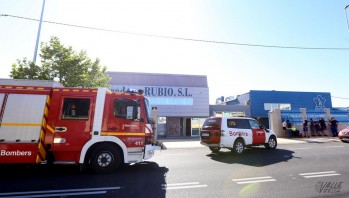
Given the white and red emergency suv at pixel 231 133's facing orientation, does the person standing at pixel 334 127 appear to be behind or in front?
in front

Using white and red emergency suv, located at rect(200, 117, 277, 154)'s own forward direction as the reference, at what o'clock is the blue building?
The blue building is roughly at 11 o'clock from the white and red emergency suv.

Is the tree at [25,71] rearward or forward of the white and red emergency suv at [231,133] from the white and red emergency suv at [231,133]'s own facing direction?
rearward

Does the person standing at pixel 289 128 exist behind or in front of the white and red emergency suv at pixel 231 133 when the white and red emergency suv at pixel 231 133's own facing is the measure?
in front

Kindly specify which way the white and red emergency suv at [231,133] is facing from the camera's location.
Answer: facing away from the viewer and to the right of the viewer

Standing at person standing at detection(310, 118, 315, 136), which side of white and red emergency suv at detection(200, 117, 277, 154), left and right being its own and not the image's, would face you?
front

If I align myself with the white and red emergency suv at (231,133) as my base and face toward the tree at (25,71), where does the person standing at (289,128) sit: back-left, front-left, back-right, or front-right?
back-right

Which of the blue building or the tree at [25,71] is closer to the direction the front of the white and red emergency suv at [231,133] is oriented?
the blue building

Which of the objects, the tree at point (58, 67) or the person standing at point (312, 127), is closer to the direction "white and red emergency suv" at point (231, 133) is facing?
the person standing
